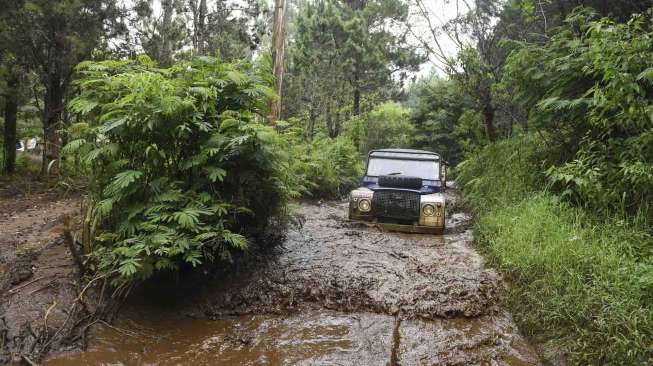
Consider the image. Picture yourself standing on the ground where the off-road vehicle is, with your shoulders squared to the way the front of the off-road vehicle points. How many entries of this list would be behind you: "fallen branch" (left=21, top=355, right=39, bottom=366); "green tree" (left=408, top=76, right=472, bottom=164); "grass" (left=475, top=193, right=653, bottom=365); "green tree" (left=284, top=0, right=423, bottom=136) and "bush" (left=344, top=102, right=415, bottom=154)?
3

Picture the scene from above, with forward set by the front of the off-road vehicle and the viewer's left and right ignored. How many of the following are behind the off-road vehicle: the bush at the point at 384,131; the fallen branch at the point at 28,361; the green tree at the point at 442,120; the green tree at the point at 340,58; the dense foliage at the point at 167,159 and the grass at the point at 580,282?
3

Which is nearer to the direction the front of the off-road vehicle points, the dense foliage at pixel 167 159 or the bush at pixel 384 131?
the dense foliage

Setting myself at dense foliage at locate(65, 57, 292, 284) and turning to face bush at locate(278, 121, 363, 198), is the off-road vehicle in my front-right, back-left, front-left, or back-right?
front-right

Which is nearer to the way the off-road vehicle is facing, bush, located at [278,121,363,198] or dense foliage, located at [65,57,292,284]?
the dense foliage

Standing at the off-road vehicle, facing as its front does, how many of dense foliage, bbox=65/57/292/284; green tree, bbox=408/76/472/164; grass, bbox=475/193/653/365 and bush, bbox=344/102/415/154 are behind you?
2

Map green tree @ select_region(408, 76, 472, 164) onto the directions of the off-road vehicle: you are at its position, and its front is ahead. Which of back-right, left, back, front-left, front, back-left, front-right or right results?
back

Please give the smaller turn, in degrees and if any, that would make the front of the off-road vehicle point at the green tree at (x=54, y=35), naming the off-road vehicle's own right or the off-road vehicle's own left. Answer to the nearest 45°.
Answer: approximately 90° to the off-road vehicle's own right

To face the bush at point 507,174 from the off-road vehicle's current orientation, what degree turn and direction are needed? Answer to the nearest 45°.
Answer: approximately 135° to its left

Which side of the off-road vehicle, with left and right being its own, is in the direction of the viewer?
front

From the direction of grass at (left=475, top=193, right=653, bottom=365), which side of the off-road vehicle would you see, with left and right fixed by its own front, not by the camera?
front

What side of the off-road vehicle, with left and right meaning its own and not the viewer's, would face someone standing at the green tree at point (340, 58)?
back

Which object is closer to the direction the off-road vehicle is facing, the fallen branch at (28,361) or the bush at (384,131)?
the fallen branch

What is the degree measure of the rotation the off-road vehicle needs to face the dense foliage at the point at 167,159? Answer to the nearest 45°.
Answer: approximately 45° to its right

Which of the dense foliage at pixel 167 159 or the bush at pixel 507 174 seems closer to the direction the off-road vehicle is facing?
the dense foliage

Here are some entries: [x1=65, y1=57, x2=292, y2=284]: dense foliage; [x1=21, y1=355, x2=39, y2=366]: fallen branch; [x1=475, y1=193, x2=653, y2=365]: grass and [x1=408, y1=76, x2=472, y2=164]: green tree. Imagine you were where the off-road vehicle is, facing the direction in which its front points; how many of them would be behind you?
1
